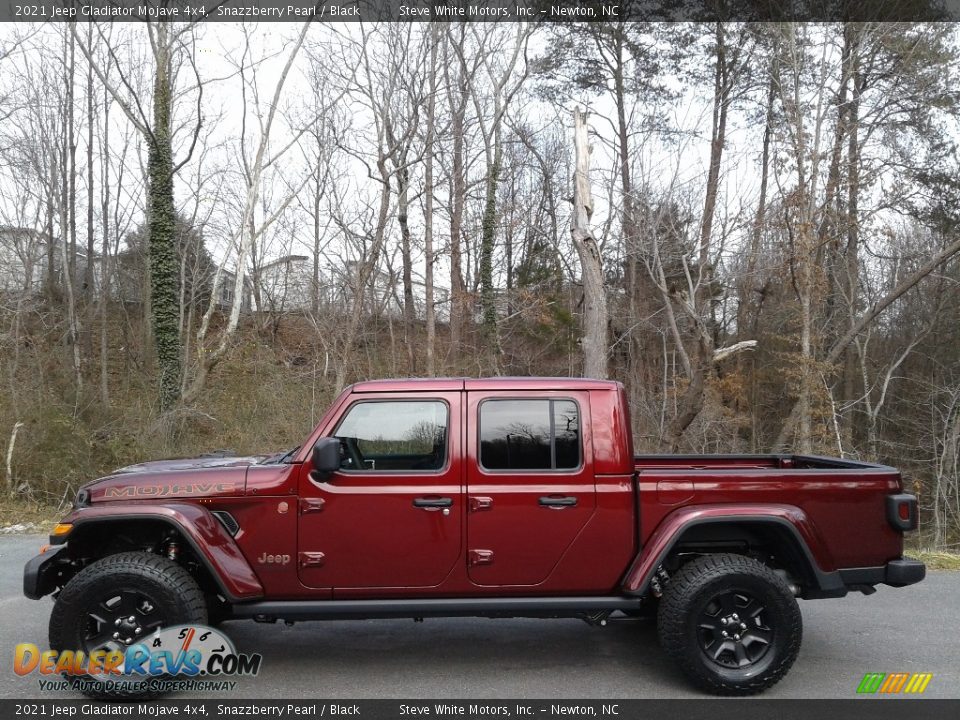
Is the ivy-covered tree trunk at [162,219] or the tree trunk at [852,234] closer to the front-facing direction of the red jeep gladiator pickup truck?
the ivy-covered tree trunk

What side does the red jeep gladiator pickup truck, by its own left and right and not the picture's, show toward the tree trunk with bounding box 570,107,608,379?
right

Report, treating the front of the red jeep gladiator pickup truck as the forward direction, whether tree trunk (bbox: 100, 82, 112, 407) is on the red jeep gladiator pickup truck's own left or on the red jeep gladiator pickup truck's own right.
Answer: on the red jeep gladiator pickup truck's own right

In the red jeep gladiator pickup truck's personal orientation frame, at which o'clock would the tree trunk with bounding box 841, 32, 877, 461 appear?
The tree trunk is roughly at 4 o'clock from the red jeep gladiator pickup truck.

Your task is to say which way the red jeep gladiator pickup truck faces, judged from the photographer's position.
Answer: facing to the left of the viewer

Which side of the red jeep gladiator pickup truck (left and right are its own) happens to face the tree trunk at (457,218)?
right

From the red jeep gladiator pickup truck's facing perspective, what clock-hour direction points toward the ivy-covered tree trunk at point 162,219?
The ivy-covered tree trunk is roughly at 2 o'clock from the red jeep gladiator pickup truck.
